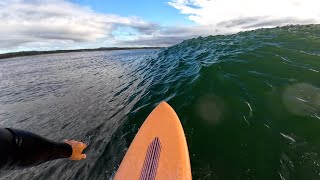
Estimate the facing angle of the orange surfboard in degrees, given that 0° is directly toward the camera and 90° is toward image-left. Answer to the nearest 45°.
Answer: approximately 180°
